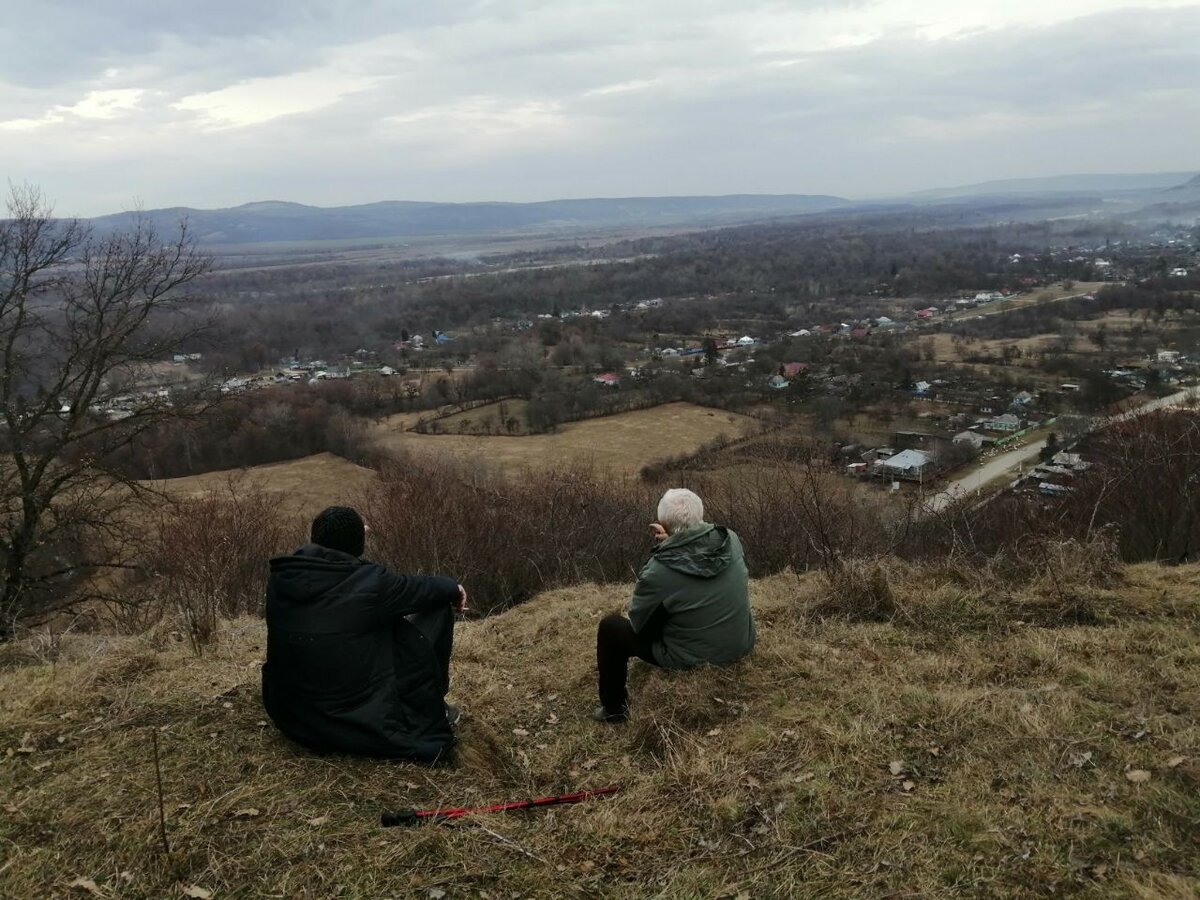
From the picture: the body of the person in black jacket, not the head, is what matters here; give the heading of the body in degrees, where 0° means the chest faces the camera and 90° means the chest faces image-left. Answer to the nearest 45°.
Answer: approximately 225°

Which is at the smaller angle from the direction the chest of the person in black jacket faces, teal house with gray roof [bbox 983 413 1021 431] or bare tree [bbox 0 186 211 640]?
the teal house with gray roof

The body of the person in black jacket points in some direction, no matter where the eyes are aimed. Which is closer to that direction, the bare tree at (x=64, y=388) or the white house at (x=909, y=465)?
the white house

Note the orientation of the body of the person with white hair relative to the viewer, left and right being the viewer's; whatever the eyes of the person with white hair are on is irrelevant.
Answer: facing away from the viewer and to the left of the viewer

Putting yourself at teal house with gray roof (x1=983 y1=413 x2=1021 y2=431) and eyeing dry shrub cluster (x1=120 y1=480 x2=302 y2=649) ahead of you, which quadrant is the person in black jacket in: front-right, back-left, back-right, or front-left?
front-left

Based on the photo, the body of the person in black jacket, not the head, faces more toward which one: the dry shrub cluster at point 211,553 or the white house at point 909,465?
the white house

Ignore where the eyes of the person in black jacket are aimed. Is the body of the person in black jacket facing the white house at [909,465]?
yes

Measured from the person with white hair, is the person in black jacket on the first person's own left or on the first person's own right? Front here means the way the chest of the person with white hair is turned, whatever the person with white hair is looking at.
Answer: on the first person's own left

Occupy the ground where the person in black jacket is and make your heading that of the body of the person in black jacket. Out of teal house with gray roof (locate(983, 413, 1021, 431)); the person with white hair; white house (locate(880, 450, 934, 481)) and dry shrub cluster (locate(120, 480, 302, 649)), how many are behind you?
0

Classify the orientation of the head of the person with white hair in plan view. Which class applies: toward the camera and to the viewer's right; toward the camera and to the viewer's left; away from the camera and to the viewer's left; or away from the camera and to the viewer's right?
away from the camera and to the viewer's left

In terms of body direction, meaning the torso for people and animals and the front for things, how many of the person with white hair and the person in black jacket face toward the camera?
0

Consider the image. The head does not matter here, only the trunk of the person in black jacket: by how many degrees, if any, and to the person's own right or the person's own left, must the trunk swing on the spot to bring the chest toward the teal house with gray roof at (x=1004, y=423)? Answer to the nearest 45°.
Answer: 0° — they already face it

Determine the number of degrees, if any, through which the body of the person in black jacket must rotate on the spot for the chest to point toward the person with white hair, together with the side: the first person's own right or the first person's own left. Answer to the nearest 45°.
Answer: approximately 45° to the first person's own right
